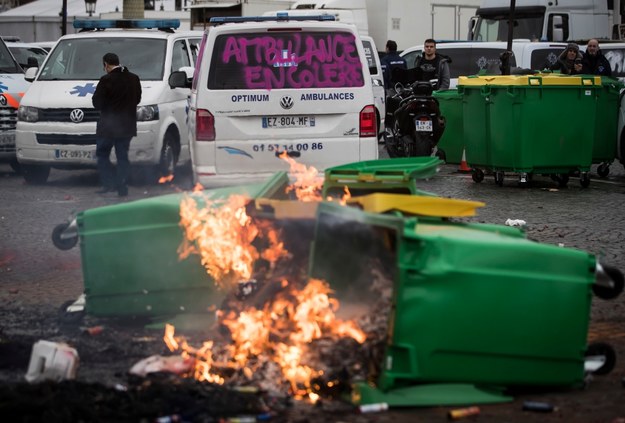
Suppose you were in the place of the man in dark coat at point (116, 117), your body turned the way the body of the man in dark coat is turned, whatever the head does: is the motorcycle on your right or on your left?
on your right

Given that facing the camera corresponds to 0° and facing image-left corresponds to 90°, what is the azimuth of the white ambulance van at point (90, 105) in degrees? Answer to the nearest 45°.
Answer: approximately 45°

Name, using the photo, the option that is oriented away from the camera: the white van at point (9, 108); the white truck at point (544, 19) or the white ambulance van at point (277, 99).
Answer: the white ambulance van

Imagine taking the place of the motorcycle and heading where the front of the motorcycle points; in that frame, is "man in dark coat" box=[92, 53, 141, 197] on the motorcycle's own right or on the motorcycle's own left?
on the motorcycle's own left

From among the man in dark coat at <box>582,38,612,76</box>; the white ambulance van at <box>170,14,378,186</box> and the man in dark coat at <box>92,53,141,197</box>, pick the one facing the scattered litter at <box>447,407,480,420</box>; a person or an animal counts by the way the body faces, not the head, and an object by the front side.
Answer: the man in dark coat at <box>582,38,612,76</box>

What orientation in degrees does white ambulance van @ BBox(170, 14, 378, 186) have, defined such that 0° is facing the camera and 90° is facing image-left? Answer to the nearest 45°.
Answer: approximately 180°

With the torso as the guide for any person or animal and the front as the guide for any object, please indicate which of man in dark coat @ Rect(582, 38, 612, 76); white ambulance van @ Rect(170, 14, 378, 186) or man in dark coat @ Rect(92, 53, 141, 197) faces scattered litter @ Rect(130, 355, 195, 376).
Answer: man in dark coat @ Rect(582, 38, 612, 76)

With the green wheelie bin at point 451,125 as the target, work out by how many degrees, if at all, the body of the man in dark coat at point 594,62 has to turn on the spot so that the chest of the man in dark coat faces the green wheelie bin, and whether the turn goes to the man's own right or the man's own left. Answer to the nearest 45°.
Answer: approximately 45° to the man's own right

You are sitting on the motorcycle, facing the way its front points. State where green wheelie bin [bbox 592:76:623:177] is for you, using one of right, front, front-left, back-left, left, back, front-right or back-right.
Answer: back-right

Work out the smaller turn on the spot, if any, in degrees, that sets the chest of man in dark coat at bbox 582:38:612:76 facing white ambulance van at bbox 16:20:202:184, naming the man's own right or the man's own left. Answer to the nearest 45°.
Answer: approximately 45° to the man's own right

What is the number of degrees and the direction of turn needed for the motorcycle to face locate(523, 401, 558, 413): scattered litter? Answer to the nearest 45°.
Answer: approximately 135° to its left
